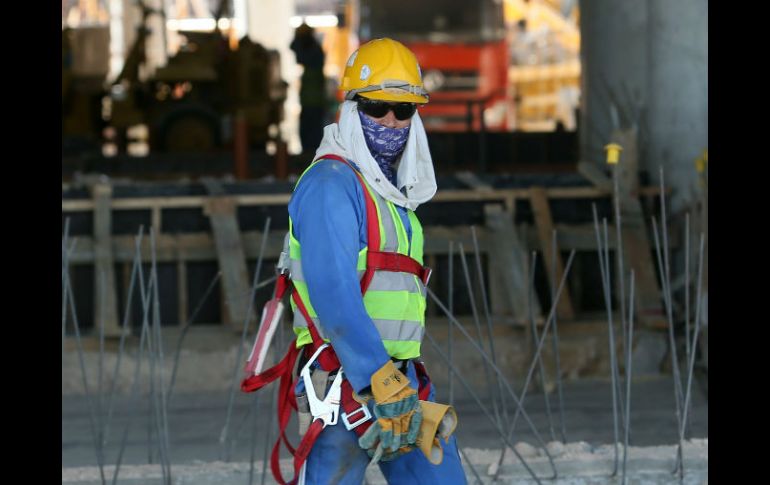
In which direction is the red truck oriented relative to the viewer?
toward the camera

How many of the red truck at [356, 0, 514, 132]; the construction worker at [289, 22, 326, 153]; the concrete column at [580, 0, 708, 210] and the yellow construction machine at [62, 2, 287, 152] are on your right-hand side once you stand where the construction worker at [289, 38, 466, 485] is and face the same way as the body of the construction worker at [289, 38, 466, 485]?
0

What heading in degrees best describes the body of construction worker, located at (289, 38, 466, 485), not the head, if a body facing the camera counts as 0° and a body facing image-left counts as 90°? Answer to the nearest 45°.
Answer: approximately 315°

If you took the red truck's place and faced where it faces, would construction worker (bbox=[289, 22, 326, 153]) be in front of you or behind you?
in front

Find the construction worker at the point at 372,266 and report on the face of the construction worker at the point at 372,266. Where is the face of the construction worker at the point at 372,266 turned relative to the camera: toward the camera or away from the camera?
toward the camera

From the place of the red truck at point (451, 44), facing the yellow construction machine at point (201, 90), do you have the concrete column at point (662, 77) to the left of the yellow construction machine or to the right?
left

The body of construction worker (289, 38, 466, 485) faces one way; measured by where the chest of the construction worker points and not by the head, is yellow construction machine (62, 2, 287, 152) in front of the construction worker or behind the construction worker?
behind

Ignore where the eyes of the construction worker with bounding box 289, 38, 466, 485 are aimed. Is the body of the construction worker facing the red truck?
no

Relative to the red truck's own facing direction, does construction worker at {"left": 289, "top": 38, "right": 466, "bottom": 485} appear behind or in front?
in front

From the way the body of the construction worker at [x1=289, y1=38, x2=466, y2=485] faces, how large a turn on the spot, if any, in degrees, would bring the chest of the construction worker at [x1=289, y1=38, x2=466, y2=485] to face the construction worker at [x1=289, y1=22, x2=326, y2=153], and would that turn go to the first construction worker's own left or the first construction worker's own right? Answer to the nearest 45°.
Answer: approximately 135° to the first construction worker's own left

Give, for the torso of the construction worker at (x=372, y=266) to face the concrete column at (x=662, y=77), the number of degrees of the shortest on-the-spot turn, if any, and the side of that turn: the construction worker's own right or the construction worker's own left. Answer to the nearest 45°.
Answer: approximately 135° to the construction worker's own left
